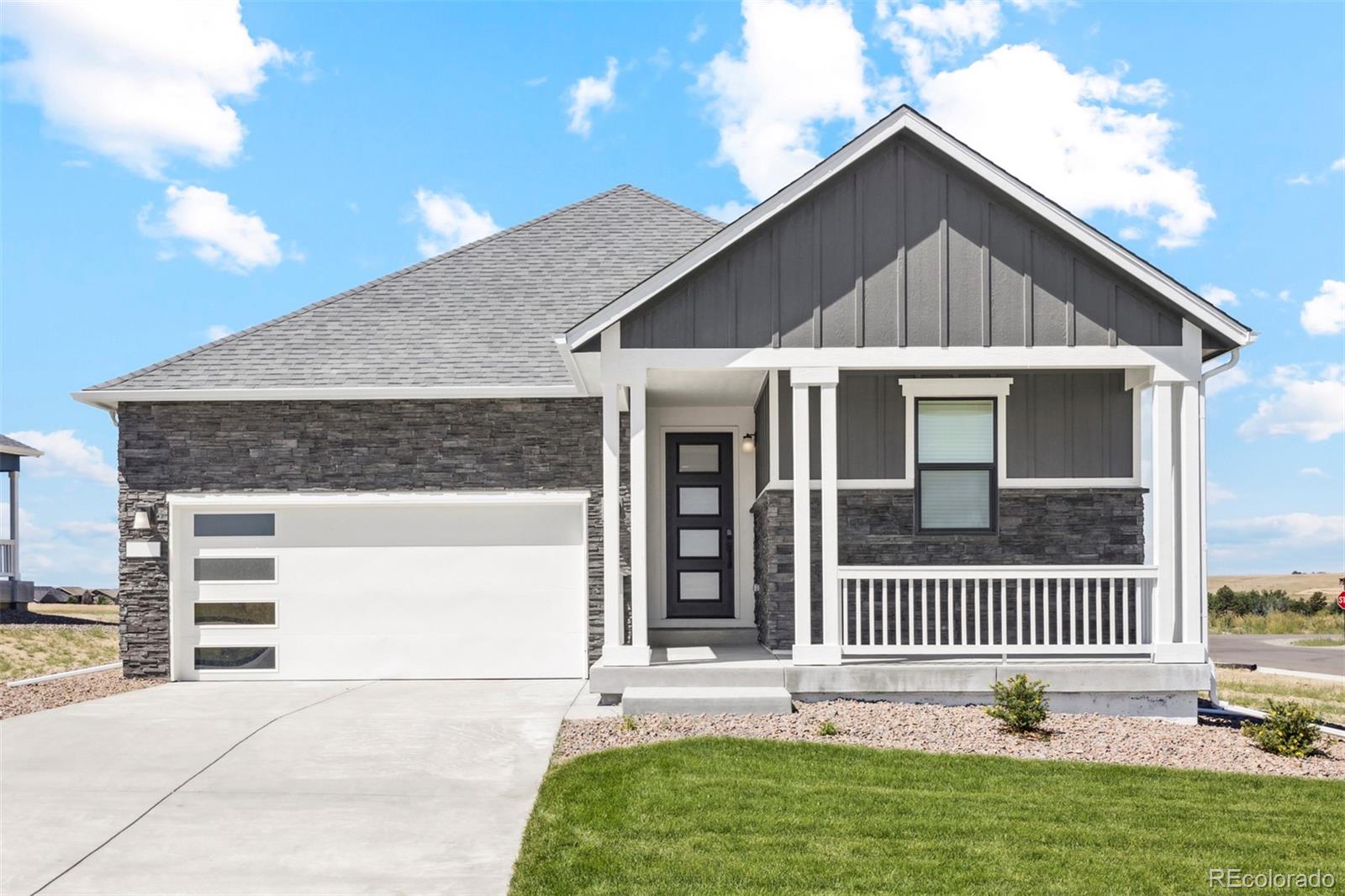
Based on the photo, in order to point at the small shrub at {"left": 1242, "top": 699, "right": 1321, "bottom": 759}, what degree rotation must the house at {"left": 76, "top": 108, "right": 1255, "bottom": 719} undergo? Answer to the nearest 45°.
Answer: approximately 45° to its left

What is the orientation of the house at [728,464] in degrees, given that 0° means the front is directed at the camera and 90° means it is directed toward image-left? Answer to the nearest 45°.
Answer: approximately 0°
